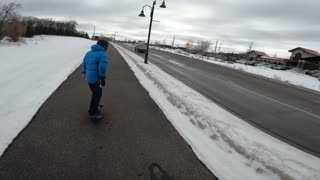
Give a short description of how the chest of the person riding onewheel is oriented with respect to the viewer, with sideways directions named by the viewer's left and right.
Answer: facing away from the viewer and to the right of the viewer
